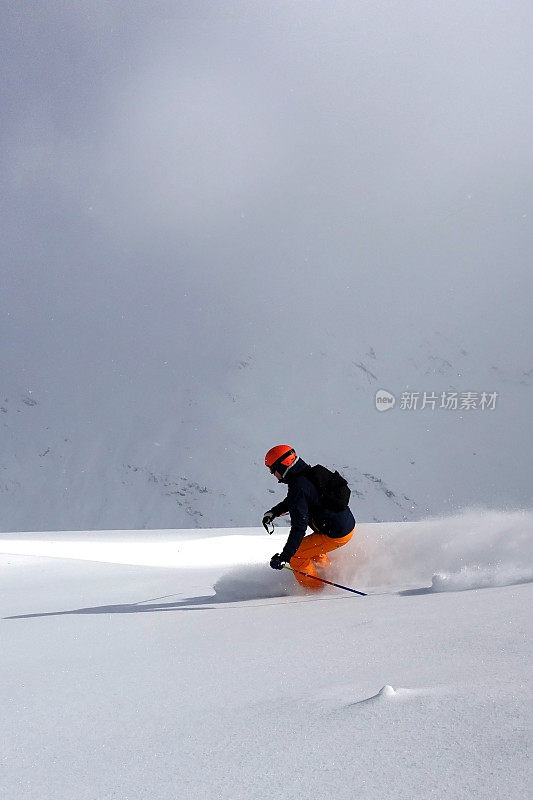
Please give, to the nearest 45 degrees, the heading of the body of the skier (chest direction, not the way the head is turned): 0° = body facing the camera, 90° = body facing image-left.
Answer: approximately 90°
